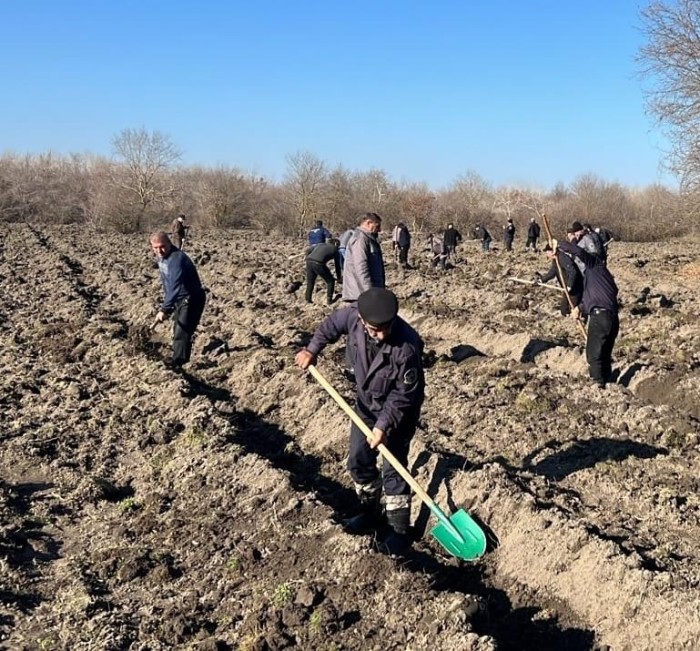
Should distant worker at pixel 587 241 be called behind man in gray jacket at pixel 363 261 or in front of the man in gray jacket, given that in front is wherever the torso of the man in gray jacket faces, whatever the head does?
in front

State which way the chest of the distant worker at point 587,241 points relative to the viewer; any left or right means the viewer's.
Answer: facing to the left of the viewer

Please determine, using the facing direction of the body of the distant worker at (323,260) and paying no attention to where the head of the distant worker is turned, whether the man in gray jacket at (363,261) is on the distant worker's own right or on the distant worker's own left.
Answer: on the distant worker's own right

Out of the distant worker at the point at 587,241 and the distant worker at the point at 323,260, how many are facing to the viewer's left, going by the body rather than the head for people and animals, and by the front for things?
1

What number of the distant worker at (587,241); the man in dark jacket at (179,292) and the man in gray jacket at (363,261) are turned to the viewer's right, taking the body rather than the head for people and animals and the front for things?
1
